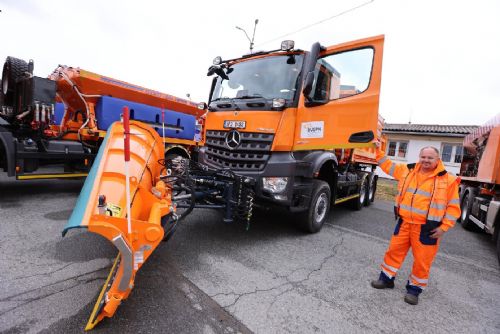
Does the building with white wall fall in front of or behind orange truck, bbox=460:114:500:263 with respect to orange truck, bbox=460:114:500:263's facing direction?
behind

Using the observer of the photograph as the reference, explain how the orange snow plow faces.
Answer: facing to the left of the viewer

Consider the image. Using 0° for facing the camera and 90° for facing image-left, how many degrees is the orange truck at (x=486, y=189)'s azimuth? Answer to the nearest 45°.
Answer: approximately 315°

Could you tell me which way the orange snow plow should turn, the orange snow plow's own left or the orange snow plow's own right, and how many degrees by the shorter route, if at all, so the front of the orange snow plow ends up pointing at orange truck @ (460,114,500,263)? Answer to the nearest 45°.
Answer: approximately 180°

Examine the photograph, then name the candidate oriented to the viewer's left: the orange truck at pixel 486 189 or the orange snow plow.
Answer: the orange snow plow

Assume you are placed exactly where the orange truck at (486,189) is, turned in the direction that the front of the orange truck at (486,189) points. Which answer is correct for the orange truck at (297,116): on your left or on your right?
on your right

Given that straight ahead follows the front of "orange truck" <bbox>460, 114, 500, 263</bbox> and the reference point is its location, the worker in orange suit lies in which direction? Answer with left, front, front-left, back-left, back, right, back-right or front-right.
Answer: front-right

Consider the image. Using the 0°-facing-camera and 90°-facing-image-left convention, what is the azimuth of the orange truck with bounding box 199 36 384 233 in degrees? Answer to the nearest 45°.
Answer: approximately 45°

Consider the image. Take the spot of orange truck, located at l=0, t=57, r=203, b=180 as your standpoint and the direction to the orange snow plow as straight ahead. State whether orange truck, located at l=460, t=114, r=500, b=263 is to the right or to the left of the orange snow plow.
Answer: left

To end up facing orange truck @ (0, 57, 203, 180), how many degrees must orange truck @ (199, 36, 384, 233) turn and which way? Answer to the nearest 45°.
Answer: approximately 45° to its right
